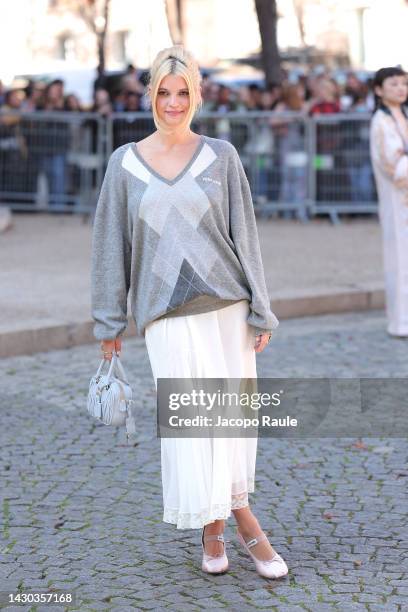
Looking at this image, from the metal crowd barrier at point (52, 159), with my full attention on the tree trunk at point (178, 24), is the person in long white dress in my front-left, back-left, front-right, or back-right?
back-right

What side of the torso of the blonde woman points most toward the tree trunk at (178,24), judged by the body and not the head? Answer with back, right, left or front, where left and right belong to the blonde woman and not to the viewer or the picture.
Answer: back

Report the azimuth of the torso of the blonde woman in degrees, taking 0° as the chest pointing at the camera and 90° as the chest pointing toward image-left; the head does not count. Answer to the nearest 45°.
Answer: approximately 0°

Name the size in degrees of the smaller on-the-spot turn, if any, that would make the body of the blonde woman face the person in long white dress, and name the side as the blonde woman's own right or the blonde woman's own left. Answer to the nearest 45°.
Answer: approximately 180°

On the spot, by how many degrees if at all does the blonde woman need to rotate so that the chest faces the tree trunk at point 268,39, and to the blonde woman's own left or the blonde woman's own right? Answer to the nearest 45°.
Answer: approximately 180°

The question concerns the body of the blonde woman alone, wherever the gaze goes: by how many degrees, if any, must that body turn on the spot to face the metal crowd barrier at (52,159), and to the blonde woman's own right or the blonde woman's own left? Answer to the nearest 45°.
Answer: approximately 180°

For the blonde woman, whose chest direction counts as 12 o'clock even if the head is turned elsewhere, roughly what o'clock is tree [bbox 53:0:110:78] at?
The tree is roughly at 6 o'clock from the blonde woman.
